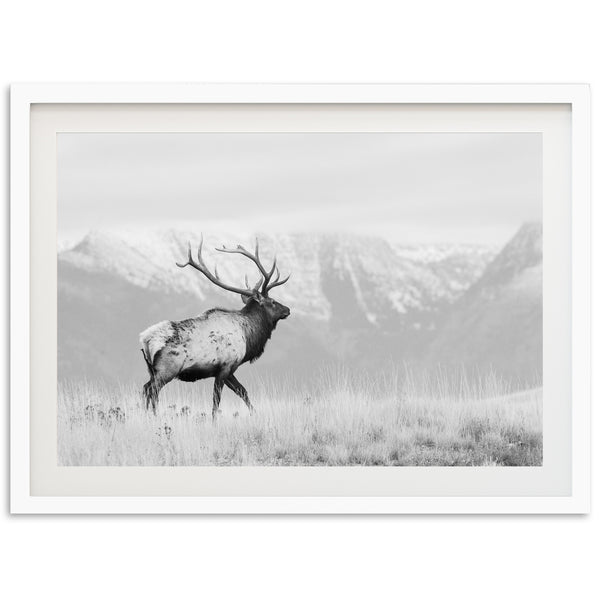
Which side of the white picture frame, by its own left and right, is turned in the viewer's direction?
front
